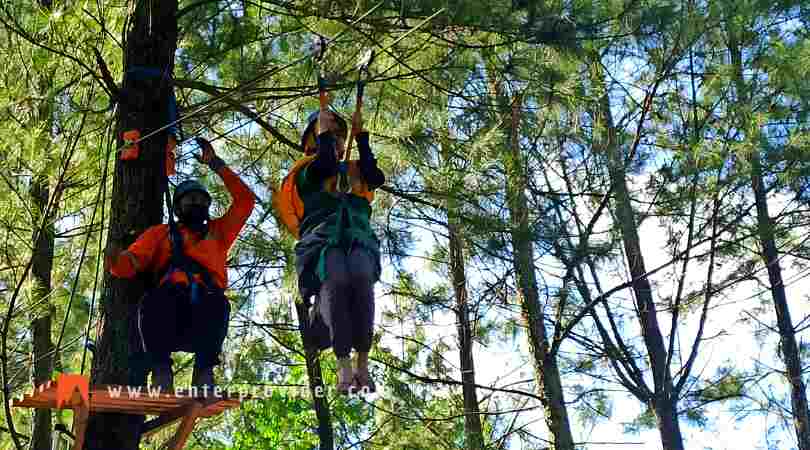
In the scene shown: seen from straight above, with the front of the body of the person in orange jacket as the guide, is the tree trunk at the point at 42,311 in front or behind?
behind

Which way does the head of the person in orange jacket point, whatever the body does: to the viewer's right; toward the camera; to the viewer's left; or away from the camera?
toward the camera

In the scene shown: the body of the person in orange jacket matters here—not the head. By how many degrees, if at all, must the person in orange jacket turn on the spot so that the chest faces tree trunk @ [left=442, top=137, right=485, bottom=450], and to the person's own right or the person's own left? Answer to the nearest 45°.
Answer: approximately 135° to the person's own left

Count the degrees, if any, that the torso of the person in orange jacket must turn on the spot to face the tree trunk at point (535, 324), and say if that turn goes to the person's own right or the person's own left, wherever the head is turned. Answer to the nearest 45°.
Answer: approximately 135° to the person's own left

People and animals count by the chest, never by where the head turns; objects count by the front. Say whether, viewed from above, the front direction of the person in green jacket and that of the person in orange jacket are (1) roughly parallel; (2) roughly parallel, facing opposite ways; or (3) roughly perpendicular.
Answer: roughly parallel

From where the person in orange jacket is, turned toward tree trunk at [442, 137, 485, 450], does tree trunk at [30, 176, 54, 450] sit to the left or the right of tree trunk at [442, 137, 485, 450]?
left

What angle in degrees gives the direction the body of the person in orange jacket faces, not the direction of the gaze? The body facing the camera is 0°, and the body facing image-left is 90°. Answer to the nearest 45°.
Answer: approximately 0°

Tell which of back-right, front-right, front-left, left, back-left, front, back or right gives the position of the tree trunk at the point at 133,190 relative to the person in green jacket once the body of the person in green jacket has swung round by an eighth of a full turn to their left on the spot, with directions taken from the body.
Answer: back

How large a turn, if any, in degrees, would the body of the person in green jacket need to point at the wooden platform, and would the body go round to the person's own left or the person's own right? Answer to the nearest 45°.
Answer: approximately 135° to the person's own right

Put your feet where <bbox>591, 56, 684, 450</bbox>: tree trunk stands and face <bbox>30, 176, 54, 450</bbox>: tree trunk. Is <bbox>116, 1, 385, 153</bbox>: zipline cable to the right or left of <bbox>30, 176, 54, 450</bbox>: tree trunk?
left

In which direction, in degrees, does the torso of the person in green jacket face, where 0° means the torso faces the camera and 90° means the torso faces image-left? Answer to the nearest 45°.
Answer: approximately 0°
